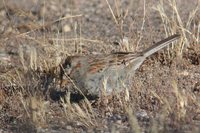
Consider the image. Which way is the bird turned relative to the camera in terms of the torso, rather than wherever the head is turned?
to the viewer's left
